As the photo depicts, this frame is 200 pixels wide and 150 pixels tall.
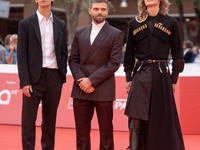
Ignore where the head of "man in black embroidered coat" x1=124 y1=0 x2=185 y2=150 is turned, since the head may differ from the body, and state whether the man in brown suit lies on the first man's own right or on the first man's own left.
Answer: on the first man's own right

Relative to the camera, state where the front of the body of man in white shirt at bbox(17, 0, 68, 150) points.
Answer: toward the camera

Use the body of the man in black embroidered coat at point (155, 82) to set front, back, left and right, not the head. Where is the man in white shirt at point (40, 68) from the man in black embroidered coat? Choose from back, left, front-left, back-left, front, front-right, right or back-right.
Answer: right

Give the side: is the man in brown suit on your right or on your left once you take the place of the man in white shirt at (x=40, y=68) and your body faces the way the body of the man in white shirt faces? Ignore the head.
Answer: on your left

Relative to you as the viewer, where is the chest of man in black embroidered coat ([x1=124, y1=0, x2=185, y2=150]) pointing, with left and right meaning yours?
facing the viewer

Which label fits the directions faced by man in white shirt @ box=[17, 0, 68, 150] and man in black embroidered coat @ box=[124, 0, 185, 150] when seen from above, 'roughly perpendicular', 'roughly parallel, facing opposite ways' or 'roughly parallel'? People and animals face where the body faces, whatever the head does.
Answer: roughly parallel

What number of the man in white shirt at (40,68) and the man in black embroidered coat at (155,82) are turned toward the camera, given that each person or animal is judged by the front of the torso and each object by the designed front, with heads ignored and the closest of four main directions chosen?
2

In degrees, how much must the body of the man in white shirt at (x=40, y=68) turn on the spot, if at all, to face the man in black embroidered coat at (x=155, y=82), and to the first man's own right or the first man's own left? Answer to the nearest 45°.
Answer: approximately 90° to the first man's own left
